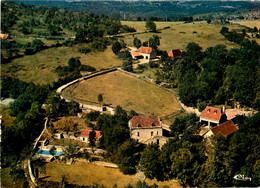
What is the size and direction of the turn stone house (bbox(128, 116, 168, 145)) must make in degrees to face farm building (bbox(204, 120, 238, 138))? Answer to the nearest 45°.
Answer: approximately 90° to its left

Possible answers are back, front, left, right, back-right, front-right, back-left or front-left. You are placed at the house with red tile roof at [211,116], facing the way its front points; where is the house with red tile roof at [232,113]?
back-left

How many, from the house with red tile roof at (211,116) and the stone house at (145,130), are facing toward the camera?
2

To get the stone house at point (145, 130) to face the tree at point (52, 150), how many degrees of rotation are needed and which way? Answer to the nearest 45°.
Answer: approximately 90° to its right

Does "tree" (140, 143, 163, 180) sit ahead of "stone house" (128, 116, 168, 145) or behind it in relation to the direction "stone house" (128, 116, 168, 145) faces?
ahead

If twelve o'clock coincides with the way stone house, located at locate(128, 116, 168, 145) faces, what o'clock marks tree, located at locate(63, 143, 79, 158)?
The tree is roughly at 2 o'clock from the stone house.

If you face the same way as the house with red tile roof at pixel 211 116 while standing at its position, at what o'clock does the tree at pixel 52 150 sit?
The tree is roughly at 2 o'clock from the house with red tile roof.

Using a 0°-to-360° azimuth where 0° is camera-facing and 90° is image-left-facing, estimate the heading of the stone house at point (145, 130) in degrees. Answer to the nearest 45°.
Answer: approximately 0°

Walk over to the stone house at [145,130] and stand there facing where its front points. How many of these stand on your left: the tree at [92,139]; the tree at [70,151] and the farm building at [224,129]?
1

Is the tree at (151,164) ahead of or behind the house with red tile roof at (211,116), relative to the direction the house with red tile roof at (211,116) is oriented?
ahead

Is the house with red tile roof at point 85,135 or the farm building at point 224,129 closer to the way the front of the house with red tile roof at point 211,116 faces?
the farm building
